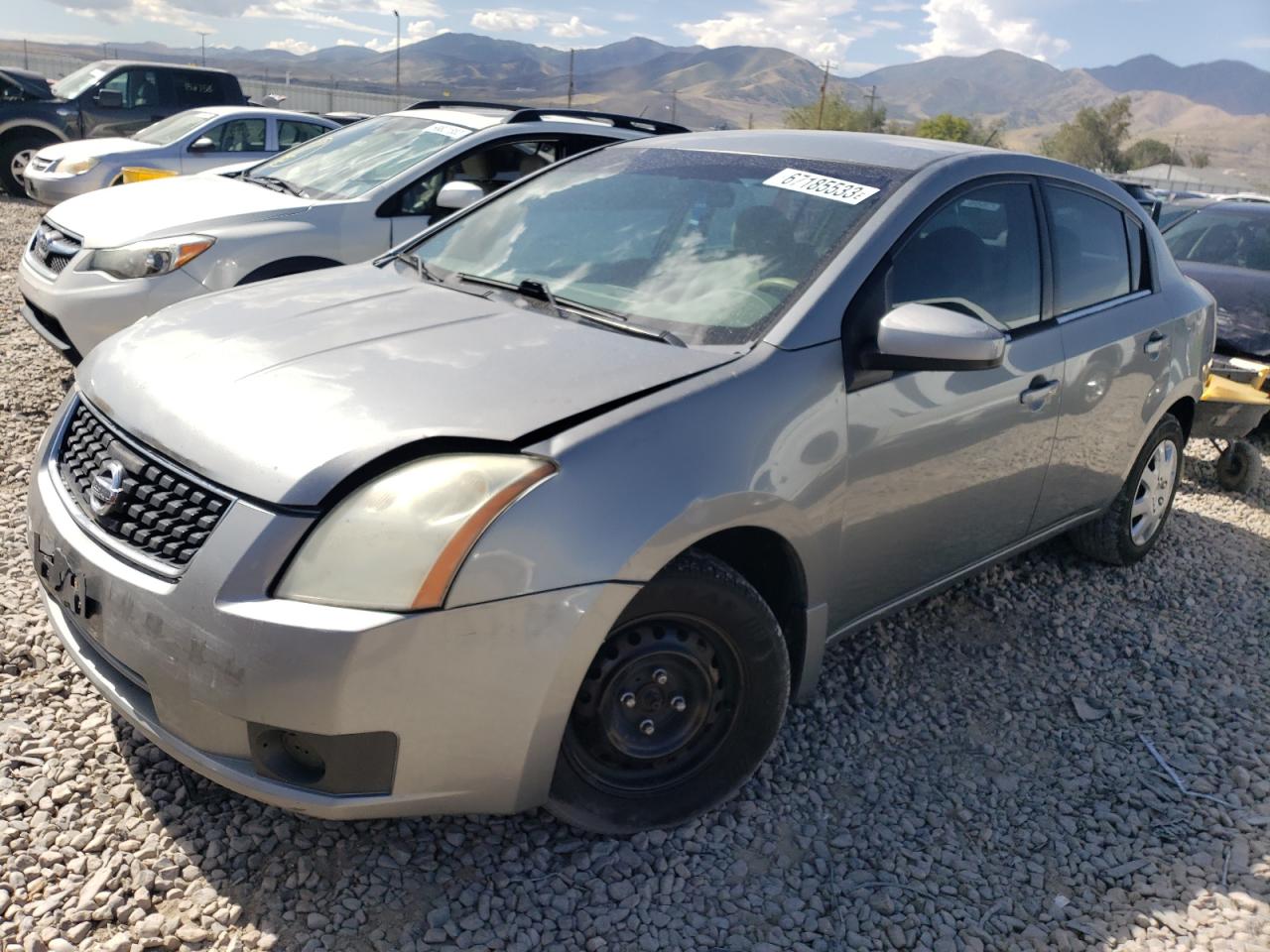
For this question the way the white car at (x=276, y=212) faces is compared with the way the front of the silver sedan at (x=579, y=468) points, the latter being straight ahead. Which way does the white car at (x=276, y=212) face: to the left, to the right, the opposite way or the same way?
the same way

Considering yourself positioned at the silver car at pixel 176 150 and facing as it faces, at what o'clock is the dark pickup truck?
The dark pickup truck is roughly at 4 o'clock from the silver car.

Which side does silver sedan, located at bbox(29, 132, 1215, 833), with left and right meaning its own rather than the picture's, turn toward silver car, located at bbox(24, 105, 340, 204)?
right

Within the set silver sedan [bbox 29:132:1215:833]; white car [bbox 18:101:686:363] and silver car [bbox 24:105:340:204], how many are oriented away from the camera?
0

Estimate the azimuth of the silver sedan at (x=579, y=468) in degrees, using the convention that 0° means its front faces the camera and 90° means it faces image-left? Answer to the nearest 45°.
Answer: approximately 45°

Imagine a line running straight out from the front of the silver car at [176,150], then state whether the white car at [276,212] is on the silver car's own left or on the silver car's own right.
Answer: on the silver car's own left

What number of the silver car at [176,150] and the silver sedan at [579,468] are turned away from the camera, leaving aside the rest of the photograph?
0

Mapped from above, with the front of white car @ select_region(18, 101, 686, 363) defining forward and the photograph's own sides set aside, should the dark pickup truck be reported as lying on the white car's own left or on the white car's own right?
on the white car's own right

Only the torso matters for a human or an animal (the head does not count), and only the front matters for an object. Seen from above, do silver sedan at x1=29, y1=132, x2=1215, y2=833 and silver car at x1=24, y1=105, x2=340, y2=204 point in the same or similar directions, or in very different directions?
same or similar directions

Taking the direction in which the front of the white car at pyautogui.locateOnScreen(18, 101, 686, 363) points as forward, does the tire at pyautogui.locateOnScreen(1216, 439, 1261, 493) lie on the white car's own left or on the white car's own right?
on the white car's own left

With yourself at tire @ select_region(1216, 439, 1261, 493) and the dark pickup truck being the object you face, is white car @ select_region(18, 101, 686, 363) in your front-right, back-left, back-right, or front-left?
front-left

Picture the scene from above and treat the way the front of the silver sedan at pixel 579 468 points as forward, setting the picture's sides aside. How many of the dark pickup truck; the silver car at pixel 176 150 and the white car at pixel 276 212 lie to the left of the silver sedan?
0

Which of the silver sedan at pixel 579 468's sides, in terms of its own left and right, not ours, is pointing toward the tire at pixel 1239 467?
back

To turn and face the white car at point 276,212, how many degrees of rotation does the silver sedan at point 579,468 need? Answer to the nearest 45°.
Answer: approximately 90° to its right

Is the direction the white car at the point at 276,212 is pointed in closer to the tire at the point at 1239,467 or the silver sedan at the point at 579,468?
the silver sedan

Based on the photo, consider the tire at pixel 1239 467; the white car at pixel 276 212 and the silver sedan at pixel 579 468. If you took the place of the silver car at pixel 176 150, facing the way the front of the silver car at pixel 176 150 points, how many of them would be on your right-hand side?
0

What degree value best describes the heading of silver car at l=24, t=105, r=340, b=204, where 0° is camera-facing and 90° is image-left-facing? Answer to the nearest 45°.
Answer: approximately 45°
